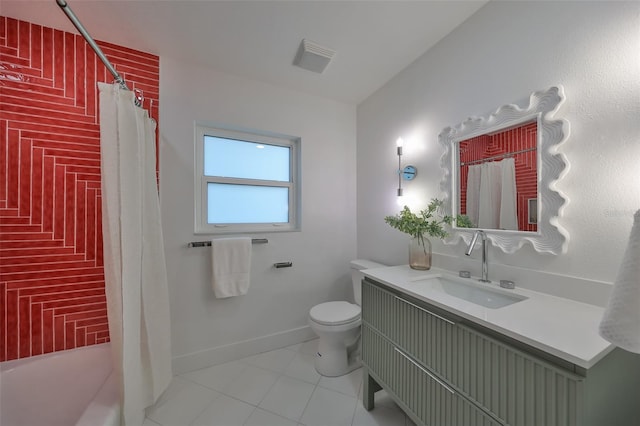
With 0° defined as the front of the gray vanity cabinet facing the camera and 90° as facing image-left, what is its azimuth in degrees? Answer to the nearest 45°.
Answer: approximately 45°

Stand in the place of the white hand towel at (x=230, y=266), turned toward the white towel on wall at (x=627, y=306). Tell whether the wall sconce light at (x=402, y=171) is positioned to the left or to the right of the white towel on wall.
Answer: left

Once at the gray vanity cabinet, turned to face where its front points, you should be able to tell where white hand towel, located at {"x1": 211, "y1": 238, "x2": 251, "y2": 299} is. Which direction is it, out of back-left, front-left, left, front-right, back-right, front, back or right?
front-right

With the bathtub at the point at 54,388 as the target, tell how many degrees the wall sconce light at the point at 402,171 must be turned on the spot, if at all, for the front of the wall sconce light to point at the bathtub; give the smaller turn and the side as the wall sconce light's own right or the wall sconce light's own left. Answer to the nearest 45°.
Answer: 0° — it already faces it

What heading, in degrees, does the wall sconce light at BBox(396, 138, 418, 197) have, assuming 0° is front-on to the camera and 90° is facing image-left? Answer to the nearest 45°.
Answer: approximately 45°

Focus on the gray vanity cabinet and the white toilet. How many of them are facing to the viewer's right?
0

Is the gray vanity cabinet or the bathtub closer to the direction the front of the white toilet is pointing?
the bathtub

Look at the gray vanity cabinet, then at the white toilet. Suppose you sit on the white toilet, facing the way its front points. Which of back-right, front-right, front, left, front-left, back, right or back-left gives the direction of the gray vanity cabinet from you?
left
